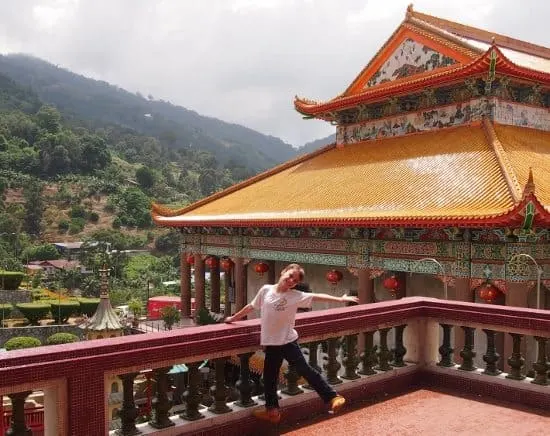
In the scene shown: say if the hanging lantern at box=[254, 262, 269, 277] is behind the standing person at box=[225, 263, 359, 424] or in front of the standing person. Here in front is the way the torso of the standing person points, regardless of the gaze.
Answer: behind

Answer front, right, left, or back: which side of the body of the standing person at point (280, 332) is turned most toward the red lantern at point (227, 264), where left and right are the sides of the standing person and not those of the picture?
back

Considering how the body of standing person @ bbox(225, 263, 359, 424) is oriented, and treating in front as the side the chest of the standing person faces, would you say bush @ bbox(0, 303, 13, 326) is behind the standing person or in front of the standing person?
behind

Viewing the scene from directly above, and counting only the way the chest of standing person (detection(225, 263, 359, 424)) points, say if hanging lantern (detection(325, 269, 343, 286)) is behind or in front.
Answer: behind

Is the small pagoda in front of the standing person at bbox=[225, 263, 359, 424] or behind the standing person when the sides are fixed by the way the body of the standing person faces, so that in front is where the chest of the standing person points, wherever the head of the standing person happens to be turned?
behind

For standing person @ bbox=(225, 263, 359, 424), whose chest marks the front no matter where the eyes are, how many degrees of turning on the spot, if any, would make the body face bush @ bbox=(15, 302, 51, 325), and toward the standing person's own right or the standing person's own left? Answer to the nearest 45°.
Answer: approximately 135° to the standing person's own right

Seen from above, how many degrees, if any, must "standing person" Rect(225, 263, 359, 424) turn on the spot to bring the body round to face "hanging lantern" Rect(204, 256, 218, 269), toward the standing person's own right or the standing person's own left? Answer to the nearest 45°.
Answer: approximately 180°

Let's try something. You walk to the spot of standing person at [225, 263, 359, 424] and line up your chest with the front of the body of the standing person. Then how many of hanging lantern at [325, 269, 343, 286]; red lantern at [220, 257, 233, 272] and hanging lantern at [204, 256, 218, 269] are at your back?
3

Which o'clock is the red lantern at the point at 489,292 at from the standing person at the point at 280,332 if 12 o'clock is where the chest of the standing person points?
The red lantern is roughly at 7 o'clock from the standing person.

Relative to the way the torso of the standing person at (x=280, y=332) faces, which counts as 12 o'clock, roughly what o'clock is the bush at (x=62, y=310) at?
The bush is roughly at 5 o'clock from the standing person.

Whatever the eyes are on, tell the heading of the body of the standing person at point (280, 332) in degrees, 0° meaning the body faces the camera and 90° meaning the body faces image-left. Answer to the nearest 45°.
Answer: approximately 0°
